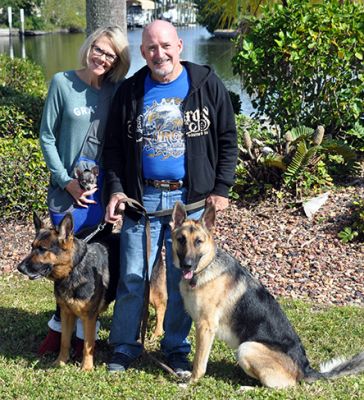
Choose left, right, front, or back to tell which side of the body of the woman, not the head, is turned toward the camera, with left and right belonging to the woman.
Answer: front

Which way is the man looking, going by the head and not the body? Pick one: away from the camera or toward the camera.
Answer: toward the camera

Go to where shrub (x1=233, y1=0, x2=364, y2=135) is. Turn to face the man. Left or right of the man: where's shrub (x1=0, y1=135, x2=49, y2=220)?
right

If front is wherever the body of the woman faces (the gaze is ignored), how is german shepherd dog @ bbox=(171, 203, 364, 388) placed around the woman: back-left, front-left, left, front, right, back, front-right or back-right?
front-left

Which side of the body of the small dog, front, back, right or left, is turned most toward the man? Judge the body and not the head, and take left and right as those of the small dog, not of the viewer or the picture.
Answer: left

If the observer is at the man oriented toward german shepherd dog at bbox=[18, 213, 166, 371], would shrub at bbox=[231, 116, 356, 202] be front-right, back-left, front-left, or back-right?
back-right

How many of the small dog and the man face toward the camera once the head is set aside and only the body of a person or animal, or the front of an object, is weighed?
2

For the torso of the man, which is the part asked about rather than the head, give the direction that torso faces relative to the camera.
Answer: toward the camera

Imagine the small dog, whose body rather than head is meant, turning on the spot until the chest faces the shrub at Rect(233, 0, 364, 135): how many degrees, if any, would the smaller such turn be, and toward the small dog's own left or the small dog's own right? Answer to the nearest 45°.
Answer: approximately 135° to the small dog's own left

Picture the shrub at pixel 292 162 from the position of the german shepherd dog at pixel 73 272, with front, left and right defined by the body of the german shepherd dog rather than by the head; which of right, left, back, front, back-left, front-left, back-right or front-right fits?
back

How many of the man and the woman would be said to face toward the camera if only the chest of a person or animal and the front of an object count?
2

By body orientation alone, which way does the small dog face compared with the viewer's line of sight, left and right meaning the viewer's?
facing the viewer

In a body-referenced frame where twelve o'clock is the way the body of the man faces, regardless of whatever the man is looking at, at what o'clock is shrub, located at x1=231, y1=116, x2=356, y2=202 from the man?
The shrub is roughly at 7 o'clock from the man.
